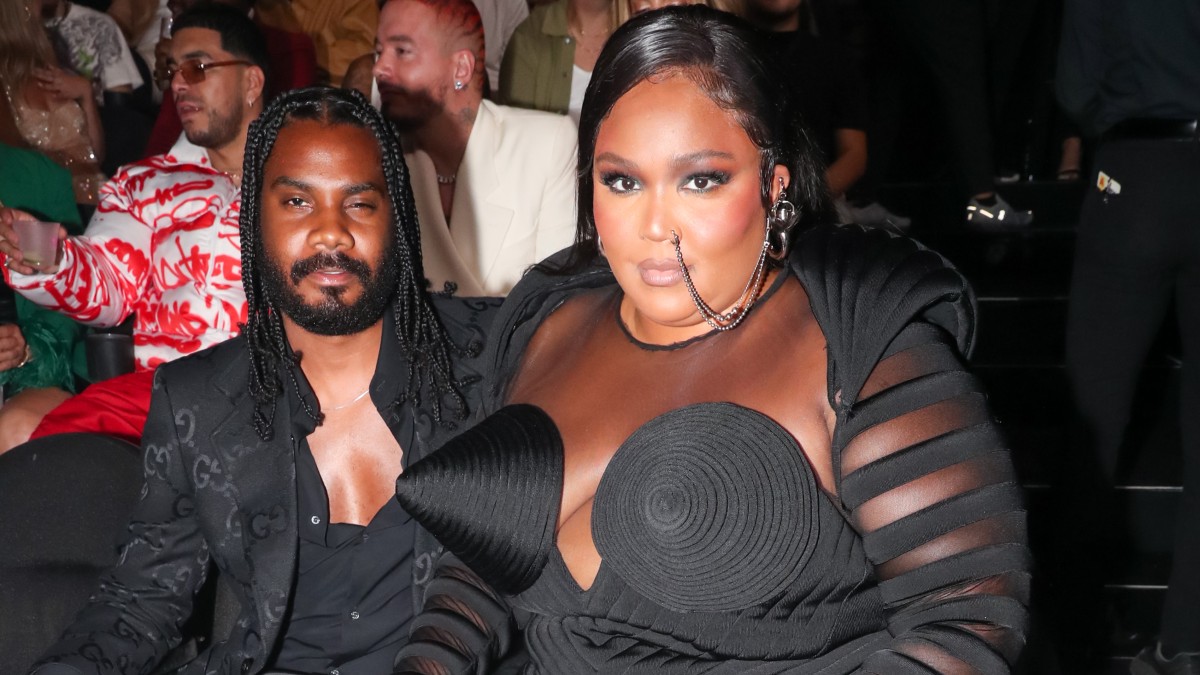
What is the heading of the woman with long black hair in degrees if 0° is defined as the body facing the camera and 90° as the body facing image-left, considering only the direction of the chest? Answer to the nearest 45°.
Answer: approximately 45°

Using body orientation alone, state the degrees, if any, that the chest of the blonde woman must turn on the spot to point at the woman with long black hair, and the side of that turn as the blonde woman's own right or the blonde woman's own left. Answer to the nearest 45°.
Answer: approximately 45° to the blonde woman's own left

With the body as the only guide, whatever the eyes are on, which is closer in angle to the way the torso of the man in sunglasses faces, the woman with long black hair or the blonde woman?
the woman with long black hair

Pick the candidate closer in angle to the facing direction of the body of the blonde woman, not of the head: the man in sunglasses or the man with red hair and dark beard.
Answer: the man in sunglasses

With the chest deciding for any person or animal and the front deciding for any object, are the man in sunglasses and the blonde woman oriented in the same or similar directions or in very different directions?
same or similar directions

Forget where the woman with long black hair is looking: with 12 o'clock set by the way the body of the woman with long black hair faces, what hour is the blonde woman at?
The blonde woman is roughly at 3 o'clock from the woman with long black hair.

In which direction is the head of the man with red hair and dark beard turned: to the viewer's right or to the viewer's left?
to the viewer's left

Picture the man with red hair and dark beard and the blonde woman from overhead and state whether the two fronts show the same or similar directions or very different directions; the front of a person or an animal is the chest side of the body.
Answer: same or similar directions

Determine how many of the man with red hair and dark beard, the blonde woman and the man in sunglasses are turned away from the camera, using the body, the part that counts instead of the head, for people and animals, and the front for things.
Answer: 0

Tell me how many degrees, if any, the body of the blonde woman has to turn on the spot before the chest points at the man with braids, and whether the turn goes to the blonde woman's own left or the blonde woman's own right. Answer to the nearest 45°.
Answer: approximately 45° to the blonde woman's own left

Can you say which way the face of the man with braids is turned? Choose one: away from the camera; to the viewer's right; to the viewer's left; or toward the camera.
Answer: toward the camera

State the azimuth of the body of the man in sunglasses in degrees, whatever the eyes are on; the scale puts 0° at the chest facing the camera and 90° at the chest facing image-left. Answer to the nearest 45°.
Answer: approximately 45°

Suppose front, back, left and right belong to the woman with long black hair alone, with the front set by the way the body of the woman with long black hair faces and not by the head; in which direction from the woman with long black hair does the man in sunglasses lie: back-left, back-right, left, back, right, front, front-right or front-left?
right

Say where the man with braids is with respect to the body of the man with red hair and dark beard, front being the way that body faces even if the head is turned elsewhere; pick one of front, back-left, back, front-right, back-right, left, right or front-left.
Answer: front-left

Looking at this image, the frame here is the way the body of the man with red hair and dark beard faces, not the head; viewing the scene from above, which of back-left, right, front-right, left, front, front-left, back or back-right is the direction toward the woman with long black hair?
front-left

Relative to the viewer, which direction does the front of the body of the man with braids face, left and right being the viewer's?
facing the viewer

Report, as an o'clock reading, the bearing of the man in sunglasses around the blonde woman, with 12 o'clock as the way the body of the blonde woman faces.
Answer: The man in sunglasses is roughly at 10 o'clock from the blonde woman.

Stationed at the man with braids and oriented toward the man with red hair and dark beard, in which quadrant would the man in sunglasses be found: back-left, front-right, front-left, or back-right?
front-left

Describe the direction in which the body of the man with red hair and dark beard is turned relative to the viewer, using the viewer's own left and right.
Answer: facing the viewer and to the left of the viewer
